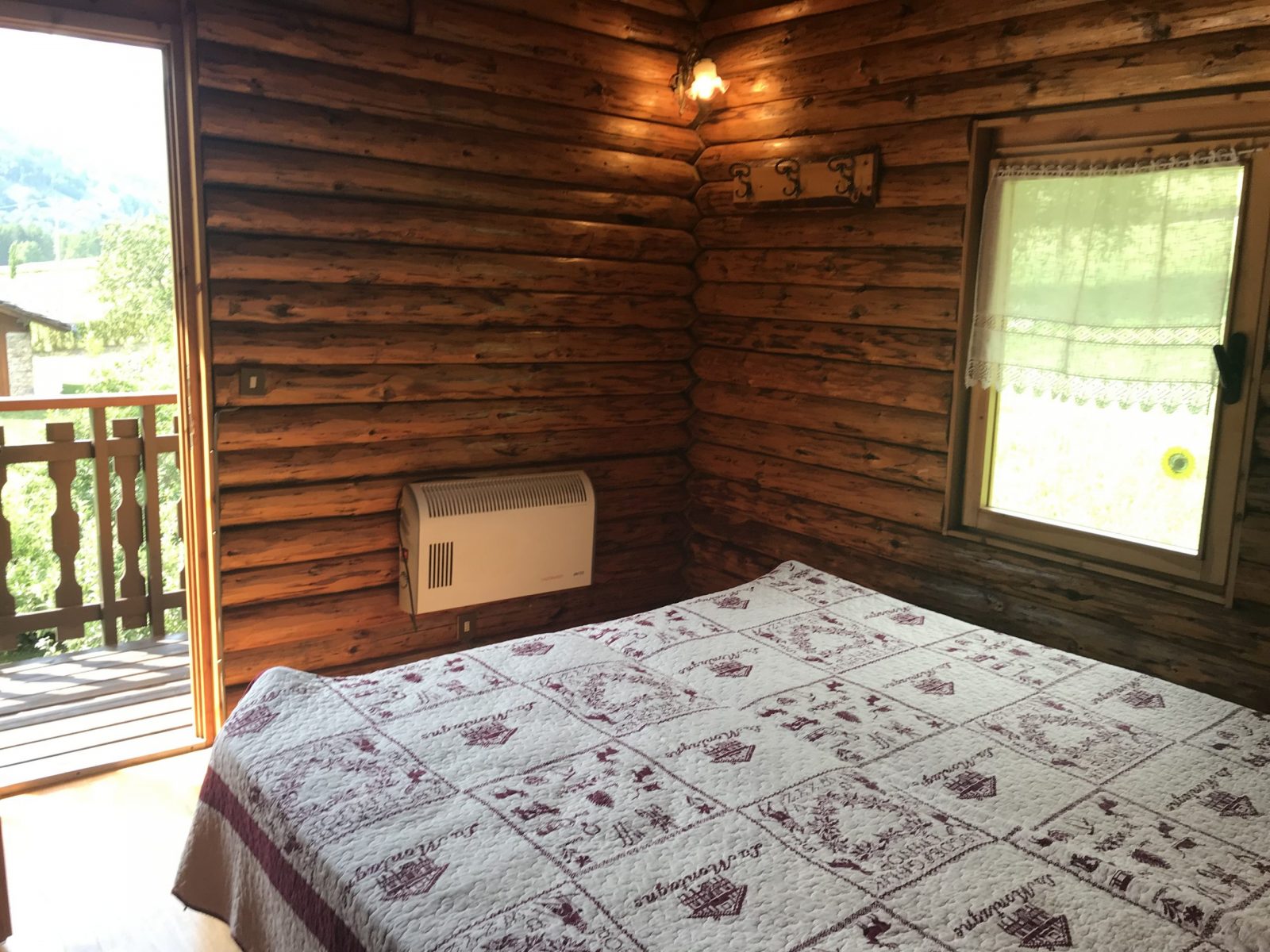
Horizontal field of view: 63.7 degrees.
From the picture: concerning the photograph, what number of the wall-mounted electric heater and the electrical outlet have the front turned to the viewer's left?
0

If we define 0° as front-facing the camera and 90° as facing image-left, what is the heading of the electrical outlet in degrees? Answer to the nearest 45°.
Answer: approximately 315°

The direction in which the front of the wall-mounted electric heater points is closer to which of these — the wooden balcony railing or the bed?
the bed

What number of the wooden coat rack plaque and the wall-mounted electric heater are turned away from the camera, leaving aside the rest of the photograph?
0

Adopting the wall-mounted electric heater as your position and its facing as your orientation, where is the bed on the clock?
The bed is roughly at 1 o'clock from the wall-mounted electric heater.

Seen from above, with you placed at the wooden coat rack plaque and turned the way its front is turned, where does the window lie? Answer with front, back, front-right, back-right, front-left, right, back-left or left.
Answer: left

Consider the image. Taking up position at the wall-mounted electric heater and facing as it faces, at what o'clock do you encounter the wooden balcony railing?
The wooden balcony railing is roughly at 5 o'clock from the wall-mounted electric heater.

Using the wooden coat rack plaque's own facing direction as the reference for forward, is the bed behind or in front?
in front

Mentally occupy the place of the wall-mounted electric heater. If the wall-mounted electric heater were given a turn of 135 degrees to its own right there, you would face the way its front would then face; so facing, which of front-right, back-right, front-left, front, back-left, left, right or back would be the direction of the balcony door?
front

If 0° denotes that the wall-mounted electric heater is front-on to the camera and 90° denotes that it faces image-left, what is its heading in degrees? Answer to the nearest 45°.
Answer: approximately 315°

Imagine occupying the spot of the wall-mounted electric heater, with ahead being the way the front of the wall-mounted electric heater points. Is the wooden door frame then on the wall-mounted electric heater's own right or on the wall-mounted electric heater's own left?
on the wall-mounted electric heater's own right

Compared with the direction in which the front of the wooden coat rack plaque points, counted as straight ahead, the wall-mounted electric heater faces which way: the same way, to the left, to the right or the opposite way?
to the left

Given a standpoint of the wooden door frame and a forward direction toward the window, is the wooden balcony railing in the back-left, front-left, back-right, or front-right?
back-left

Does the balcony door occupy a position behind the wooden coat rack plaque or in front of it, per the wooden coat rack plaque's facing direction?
in front

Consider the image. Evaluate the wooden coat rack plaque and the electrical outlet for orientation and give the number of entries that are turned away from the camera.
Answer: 0

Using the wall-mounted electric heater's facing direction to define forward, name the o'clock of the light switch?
The light switch is roughly at 4 o'clock from the wall-mounted electric heater.

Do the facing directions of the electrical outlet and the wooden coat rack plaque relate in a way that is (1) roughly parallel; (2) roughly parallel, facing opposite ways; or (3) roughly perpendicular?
roughly perpendicular

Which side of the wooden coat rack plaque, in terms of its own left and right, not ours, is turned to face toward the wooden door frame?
front
